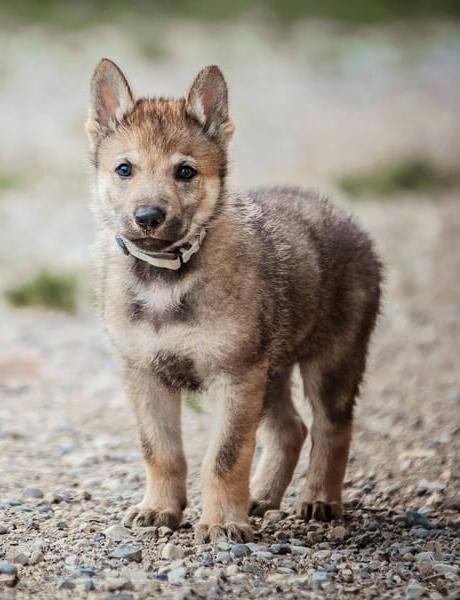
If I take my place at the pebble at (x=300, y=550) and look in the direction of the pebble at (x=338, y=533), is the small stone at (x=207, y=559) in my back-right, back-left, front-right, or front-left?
back-left

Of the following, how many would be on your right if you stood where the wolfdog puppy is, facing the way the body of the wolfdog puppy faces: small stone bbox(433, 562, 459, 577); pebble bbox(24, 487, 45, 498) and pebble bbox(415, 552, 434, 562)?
1

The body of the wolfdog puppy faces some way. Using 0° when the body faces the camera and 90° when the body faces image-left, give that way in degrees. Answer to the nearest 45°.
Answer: approximately 45°

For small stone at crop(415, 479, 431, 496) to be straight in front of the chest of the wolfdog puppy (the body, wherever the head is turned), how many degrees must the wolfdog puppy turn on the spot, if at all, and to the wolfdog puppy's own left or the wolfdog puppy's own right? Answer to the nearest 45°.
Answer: approximately 180°

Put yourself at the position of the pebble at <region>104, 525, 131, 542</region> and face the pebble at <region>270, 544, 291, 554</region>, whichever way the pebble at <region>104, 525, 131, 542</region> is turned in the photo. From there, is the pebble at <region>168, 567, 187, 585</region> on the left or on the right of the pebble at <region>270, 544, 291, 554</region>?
right

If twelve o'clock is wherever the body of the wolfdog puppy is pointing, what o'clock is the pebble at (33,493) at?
The pebble is roughly at 3 o'clock from the wolfdog puppy.
